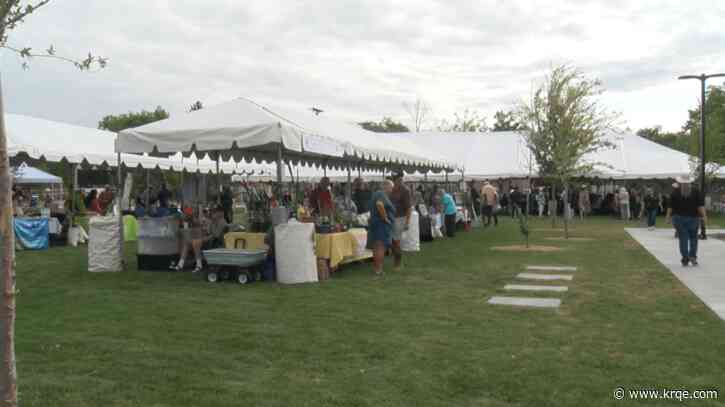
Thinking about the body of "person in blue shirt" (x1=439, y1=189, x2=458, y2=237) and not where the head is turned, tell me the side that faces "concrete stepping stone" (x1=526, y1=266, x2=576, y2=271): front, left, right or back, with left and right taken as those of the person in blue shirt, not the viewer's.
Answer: left

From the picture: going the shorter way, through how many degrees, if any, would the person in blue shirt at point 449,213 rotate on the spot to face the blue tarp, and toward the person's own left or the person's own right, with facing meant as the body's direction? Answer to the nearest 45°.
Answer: approximately 45° to the person's own left

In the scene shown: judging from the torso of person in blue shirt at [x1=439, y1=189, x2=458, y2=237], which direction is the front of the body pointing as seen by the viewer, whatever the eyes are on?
to the viewer's left

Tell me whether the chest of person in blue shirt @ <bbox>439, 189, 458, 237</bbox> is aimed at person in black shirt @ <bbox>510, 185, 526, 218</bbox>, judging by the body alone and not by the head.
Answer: no

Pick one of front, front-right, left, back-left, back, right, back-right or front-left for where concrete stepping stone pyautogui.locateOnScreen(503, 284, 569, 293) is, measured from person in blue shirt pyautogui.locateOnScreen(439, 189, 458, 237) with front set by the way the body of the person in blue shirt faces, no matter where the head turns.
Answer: left

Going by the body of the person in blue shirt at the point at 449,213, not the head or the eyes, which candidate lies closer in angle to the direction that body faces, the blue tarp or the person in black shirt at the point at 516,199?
the blue tarp

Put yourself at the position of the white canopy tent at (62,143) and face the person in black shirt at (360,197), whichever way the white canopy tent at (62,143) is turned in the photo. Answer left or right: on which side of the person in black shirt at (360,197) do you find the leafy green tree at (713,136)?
left

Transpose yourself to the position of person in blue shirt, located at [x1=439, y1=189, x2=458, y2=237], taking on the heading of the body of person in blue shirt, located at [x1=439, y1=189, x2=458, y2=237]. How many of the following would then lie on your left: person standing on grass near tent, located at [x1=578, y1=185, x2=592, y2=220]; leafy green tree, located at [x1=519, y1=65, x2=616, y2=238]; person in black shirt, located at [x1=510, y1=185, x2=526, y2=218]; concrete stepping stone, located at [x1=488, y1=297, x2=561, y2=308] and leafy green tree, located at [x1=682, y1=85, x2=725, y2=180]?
1

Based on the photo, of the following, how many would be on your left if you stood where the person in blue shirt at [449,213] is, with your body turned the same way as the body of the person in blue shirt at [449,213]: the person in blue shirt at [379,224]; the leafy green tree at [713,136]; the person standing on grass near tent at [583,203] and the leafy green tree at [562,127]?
1

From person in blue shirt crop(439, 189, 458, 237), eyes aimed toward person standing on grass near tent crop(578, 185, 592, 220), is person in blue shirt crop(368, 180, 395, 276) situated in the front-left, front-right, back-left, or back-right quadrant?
back-right

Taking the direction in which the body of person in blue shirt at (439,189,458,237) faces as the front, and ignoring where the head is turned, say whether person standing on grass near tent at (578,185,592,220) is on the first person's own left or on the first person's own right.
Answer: on the first person's own right

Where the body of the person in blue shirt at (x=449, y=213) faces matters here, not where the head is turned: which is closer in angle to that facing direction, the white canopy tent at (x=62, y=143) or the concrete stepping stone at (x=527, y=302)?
the white canopy tent

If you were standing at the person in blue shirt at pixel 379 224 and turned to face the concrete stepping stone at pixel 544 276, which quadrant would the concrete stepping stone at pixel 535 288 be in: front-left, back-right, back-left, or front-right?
front-right

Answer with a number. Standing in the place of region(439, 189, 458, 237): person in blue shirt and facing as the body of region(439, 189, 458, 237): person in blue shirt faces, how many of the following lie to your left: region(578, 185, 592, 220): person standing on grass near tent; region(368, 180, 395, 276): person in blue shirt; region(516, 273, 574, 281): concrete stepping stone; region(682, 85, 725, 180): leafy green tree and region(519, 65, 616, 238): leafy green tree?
2

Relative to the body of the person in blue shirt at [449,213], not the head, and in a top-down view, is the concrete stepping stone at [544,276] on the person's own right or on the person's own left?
on the person's own left
